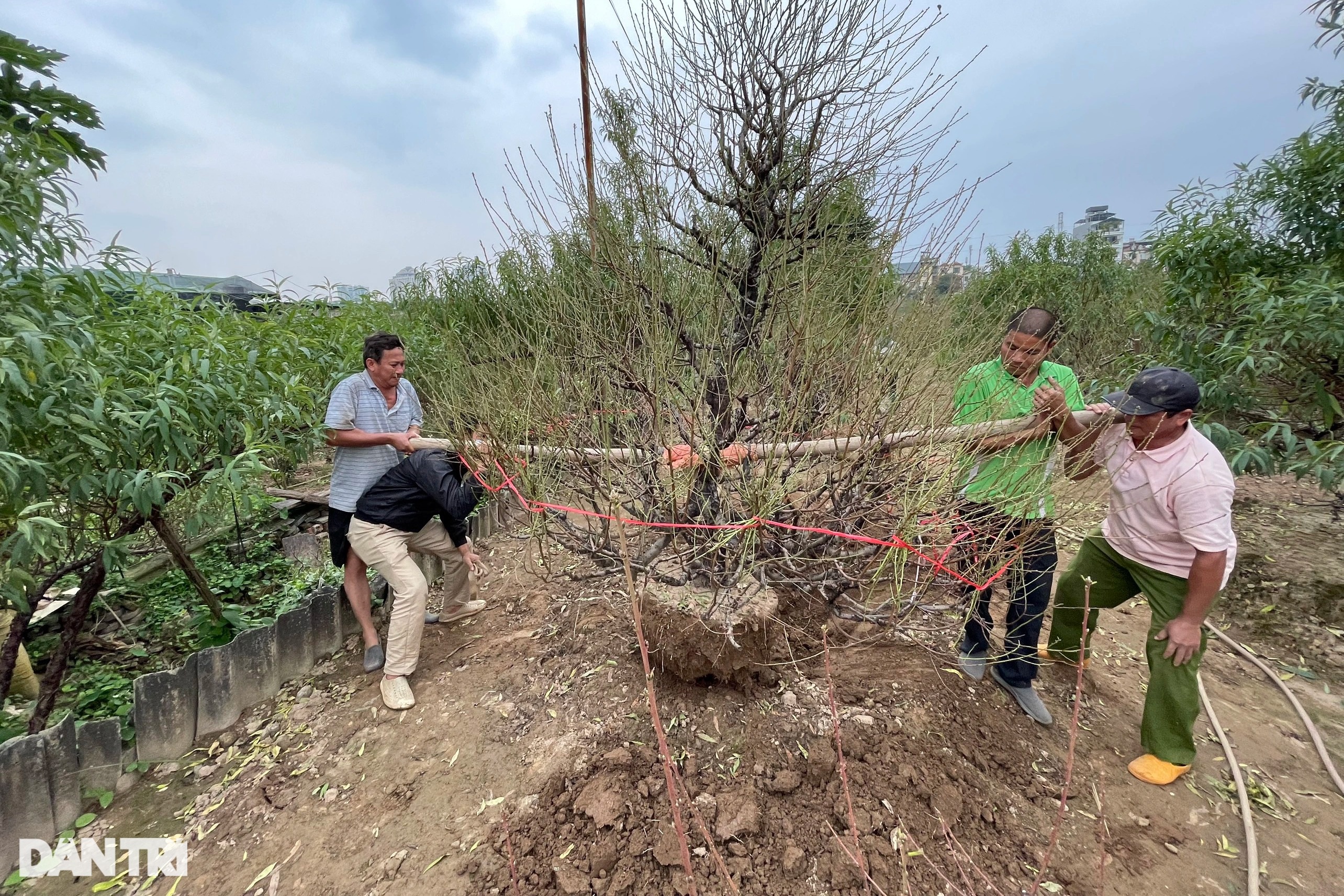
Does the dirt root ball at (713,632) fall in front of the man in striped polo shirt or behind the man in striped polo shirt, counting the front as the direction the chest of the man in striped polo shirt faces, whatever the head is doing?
in front

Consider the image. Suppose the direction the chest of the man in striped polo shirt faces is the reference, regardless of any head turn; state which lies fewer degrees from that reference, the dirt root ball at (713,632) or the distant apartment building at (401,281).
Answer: the dirt root ball

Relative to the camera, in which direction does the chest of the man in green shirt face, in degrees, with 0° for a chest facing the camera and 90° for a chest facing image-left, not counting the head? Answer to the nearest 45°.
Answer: approximately 0°

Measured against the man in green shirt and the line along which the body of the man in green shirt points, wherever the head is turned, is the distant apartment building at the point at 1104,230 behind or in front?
behind

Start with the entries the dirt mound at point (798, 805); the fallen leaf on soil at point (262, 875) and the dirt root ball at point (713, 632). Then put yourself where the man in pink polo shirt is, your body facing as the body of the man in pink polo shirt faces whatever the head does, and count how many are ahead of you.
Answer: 3

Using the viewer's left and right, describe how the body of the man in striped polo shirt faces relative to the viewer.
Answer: facing the viewer and to the right of the viewer

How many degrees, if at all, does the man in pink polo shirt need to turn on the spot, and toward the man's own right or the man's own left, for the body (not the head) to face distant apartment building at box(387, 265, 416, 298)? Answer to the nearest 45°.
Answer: approximately 45° to the man's own right

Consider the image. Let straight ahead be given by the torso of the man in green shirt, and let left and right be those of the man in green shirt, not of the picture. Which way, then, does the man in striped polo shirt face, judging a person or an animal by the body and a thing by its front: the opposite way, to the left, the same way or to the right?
to the left

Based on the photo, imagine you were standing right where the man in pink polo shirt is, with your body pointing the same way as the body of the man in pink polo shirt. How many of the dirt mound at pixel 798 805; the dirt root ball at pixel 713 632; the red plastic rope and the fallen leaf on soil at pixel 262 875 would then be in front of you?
4

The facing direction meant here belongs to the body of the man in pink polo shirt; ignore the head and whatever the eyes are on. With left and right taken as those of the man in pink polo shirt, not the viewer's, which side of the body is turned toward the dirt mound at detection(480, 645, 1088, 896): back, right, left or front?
front

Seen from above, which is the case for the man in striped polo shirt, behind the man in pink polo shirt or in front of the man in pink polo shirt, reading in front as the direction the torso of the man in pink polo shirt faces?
in front

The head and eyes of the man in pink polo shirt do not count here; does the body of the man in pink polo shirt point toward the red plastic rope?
yes

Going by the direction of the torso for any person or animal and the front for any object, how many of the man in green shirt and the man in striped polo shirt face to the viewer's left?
0

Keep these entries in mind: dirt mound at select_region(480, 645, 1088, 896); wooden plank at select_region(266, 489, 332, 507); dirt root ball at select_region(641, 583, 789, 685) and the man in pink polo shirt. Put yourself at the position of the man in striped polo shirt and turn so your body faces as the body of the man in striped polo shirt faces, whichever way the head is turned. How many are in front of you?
3

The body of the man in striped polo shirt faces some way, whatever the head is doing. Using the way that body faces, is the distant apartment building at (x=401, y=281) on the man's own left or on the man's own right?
on the man's own left

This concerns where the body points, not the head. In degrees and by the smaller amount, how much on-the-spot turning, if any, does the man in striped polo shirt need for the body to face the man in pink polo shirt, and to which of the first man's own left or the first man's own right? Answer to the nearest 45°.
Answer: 0° — they already face them

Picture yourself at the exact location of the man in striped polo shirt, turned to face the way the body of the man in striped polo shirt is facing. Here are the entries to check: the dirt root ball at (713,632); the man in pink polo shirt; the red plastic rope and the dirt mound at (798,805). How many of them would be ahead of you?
4
